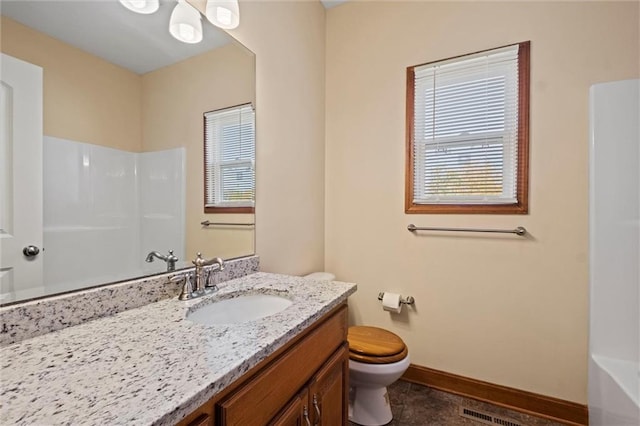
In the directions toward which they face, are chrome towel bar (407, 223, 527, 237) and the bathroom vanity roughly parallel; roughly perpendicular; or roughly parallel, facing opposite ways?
roughly perpendicular

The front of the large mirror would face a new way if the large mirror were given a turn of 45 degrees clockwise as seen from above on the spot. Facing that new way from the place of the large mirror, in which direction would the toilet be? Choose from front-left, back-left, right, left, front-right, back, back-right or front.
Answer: left

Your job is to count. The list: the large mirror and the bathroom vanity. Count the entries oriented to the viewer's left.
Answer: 0

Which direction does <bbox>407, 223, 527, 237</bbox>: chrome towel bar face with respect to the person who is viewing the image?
facing the viewer

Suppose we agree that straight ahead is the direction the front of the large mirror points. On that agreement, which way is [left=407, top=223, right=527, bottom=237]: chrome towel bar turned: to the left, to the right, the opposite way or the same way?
to the right

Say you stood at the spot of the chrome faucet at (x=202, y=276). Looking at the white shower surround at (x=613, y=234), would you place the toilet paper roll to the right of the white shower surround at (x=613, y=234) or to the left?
left

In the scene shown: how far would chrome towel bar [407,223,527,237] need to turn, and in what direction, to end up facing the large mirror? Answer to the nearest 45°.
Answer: approximately 45° to its right

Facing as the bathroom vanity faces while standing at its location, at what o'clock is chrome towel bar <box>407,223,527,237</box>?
The chrome towel bar is roughly at 10 o'clock from the bathroom vanity.

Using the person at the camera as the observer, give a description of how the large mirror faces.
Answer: facing the viewer and to the right of the viewer

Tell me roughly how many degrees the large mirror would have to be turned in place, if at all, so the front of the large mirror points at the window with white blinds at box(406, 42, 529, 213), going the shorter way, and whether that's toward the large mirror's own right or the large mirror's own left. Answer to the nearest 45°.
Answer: approximately 45° to the large mirror's own left

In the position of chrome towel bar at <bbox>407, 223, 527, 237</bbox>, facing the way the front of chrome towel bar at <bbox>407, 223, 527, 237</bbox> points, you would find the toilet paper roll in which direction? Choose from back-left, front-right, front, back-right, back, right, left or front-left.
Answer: right

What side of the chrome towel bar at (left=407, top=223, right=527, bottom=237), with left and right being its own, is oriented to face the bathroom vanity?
front

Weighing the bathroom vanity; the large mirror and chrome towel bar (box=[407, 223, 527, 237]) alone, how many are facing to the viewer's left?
0
